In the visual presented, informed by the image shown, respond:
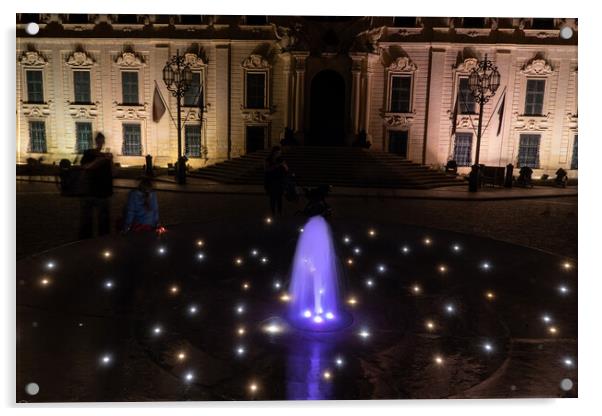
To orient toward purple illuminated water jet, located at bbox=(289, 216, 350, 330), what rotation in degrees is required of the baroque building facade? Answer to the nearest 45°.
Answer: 0° — it already faces it

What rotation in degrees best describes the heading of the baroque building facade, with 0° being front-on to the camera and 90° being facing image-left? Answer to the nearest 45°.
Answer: approximately 0°

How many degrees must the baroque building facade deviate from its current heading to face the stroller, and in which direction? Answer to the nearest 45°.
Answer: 0° — it already faces it

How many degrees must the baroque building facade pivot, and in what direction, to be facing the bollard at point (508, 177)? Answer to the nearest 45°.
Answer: approximately 45° to its left

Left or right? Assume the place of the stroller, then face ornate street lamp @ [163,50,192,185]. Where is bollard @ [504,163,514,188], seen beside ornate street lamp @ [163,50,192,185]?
right
